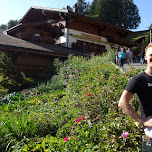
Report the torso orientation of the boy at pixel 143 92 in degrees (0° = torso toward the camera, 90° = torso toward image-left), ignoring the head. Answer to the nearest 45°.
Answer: approximately 0°
